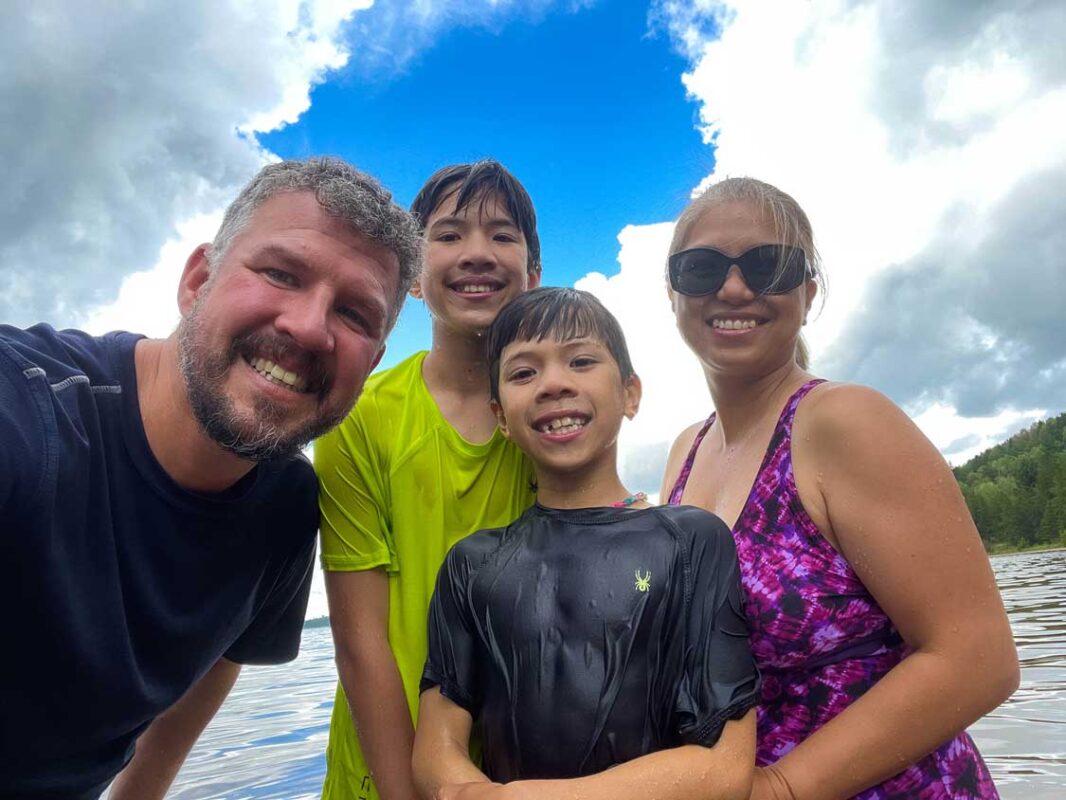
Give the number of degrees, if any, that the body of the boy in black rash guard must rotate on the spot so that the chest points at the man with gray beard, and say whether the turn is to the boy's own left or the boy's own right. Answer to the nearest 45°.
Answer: approximately 90° to the boy's own right

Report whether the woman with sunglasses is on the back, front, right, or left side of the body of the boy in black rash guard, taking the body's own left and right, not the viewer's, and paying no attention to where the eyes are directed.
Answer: left

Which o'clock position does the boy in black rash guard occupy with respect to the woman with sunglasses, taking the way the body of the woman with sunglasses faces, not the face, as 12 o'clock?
The boy in black rash guard is roughly at 1 o'clock from the woman with sunglasses.

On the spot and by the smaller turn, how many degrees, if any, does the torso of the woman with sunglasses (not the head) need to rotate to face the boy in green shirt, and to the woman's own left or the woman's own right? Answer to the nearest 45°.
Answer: approximately 45° to the woman's own right

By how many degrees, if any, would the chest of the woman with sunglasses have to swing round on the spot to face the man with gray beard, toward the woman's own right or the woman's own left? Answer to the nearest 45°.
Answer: approximately 45° to the woman's own right

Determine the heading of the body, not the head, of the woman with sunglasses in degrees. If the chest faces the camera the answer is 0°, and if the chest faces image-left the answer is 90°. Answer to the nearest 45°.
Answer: approximately 45°
